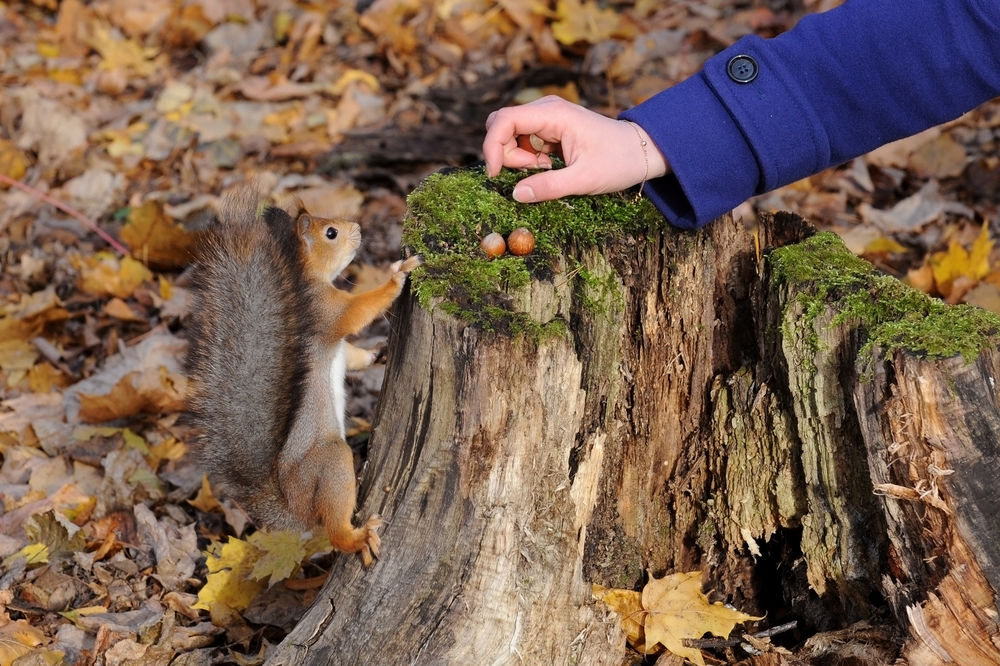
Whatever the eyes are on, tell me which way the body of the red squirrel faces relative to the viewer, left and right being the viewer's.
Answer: facing to the right of the viewer

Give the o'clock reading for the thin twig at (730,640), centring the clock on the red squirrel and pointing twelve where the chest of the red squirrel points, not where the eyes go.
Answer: The thin twig is roughly at 1 o'clock from the red squirrel.

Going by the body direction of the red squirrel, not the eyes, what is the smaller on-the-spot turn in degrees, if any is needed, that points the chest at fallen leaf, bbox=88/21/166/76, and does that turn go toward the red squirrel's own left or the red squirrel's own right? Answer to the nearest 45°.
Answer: approximately 90° to the red squirrel's own left

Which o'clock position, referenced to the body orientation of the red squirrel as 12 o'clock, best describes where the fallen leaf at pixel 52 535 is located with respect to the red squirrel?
The fallen leaf is roughly at 7 o'clock from the red squirrel.

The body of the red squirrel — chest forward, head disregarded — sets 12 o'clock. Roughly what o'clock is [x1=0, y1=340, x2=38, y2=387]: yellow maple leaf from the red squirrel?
The yellow maple leaf is roughly at 8 o'clock from the red squirrel.

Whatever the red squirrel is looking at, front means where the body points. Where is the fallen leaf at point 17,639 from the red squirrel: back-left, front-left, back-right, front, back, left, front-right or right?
back

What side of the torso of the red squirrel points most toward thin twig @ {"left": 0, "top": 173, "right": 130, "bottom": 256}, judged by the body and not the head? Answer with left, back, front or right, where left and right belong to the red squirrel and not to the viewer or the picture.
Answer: left
